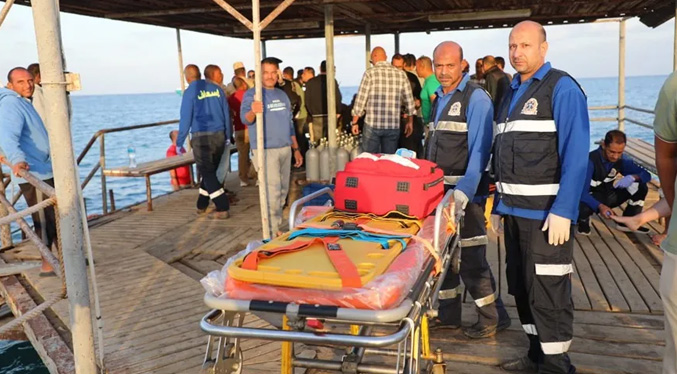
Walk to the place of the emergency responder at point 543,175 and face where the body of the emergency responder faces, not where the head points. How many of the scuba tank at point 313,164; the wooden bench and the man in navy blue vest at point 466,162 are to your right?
3

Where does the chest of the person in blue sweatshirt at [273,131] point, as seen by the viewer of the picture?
toward the camera

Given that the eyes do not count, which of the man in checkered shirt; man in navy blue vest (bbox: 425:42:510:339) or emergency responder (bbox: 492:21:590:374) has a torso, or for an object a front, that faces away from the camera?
the man in checkered shirt

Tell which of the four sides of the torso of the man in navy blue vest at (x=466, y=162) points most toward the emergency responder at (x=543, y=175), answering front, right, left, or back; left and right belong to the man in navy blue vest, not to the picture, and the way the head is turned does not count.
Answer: left

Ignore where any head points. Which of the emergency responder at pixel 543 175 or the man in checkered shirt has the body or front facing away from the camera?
the man in checkered shirt

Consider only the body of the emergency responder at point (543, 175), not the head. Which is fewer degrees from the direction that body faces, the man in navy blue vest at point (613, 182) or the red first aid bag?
the red first aid bag

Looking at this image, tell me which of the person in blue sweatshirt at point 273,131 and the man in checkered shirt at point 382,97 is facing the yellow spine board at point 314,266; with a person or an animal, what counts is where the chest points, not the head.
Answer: the person in blue sweatshirt

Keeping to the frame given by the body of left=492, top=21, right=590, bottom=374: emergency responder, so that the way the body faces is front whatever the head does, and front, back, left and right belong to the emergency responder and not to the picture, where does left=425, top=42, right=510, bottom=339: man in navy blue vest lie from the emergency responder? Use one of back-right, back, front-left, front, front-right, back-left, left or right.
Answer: right

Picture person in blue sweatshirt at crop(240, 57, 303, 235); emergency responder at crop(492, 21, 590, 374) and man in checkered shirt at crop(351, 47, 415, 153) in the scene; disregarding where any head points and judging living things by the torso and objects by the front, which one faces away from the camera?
the man in checkered shirt

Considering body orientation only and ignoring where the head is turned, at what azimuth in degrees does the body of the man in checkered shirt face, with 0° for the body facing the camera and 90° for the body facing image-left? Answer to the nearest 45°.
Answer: approximately 180°

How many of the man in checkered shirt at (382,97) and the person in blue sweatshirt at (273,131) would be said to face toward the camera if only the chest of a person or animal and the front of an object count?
1

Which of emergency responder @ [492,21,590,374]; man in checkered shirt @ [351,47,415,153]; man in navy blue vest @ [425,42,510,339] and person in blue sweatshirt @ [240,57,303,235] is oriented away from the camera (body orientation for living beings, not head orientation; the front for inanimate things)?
the man in checkered shirt

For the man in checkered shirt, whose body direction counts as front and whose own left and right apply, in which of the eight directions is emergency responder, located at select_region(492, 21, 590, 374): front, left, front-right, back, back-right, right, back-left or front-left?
back
